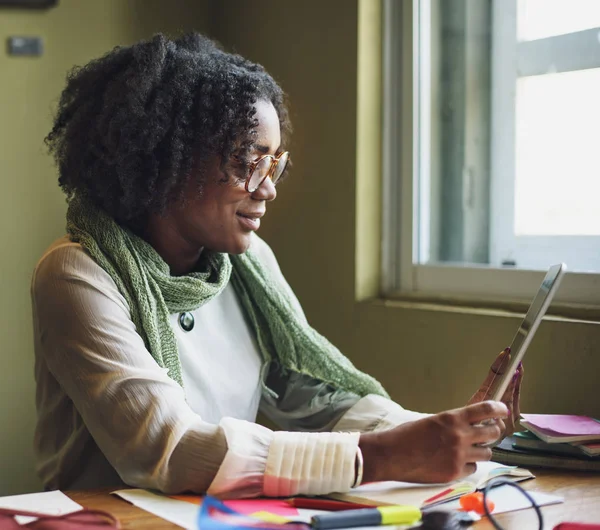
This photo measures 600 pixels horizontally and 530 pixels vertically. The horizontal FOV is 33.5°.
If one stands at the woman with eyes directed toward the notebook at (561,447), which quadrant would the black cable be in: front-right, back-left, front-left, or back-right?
front-right

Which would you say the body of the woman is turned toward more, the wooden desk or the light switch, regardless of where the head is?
the wooden desk

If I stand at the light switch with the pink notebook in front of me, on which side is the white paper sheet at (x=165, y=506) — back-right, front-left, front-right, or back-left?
front-right

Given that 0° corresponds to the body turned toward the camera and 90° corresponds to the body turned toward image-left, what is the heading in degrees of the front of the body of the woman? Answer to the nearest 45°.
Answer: approximately 315°

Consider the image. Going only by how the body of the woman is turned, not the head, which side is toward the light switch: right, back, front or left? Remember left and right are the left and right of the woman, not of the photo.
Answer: back

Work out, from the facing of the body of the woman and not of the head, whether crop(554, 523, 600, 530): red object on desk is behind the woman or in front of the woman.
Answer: in front

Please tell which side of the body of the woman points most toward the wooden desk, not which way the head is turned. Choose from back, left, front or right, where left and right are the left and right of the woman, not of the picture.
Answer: front

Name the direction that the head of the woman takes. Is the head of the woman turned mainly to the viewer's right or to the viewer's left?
to the viewer's right
